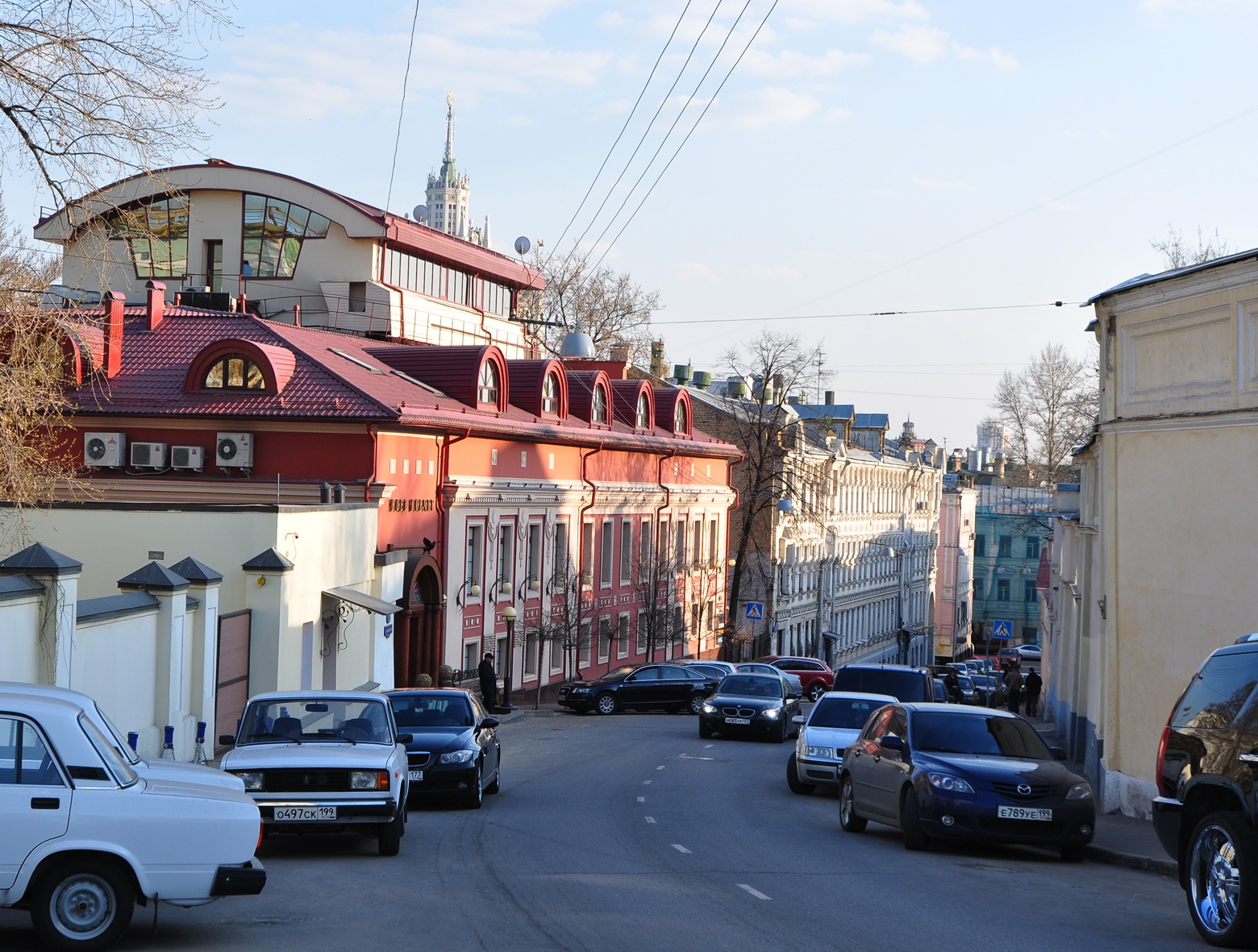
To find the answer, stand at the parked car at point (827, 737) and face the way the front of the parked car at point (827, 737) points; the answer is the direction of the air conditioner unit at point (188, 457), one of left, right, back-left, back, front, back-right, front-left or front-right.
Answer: back-right

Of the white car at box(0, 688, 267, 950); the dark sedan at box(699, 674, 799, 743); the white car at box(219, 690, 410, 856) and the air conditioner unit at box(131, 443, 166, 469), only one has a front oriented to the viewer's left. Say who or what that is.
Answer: the white car at box(0, 688, 267, 950)

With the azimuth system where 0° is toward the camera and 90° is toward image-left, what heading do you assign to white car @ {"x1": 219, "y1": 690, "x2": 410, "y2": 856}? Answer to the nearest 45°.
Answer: approximately 0°

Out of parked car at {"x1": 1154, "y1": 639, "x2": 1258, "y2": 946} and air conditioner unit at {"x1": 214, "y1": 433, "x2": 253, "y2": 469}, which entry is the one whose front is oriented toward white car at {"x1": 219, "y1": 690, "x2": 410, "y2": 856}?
the air conditioner unit

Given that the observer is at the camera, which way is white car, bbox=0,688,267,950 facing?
facing to the left of the viewer
